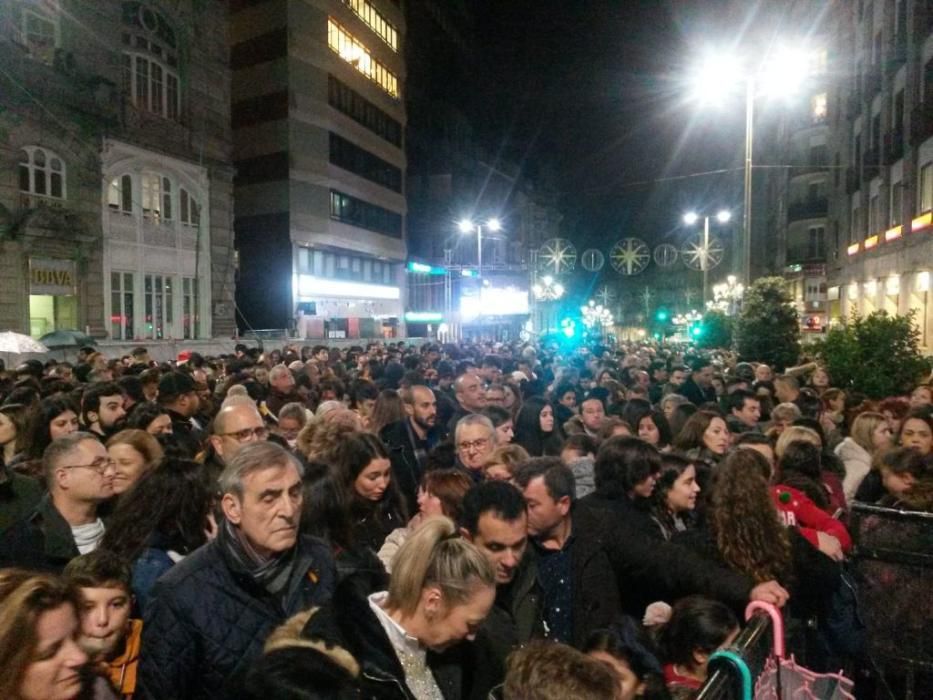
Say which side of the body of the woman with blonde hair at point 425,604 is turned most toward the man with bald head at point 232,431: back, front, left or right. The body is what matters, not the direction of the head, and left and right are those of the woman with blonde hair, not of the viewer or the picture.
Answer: back

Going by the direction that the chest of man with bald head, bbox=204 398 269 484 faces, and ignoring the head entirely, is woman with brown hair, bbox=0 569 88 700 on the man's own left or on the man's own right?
on the man's own right

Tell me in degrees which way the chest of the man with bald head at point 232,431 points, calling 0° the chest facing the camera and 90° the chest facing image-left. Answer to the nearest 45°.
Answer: approximately 315°

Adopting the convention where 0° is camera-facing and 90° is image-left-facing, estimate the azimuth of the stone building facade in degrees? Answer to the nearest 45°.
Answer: approximately 315°

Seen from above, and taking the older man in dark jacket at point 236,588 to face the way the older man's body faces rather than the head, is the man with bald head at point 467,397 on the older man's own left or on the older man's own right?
on the older man's own left

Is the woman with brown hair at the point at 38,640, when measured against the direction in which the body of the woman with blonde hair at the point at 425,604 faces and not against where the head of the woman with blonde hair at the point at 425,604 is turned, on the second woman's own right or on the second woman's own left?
on the second woman's own right

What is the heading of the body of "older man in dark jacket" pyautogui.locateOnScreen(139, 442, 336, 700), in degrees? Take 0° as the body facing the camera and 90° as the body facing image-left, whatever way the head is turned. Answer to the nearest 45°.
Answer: approximately 315°

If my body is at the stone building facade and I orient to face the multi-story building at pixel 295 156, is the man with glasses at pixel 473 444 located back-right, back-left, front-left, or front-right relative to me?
back-right
